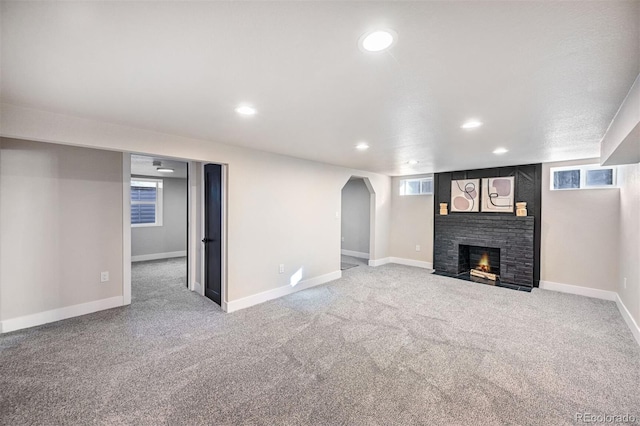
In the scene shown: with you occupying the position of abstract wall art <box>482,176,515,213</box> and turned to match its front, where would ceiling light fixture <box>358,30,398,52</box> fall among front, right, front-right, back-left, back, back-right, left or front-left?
front

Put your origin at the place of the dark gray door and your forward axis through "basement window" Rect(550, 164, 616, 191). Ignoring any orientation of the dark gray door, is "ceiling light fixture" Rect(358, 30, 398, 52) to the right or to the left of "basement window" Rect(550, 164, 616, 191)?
right

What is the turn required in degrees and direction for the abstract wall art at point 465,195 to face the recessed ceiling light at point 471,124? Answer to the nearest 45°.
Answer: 0° — it already faces it

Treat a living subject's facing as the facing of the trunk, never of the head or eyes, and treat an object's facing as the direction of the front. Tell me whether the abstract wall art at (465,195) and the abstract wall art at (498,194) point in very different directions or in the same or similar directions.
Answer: same or similar directions

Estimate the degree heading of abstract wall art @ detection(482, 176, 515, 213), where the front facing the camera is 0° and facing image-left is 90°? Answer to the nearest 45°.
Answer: approximately 0°

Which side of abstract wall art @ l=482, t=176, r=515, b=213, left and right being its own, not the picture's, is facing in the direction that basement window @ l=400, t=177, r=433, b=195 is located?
right

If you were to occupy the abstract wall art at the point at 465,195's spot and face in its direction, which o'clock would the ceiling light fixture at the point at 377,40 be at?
The ceiling light fixture is roughly at 12 o'clock from the abstract wall art.

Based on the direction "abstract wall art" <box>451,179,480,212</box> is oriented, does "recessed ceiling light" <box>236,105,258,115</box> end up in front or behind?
in front

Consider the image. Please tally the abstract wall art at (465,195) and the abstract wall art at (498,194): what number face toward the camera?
2

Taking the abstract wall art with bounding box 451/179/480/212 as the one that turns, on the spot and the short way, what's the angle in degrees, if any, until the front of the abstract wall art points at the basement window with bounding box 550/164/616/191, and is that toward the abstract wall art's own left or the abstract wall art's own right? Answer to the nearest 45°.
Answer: approximately 90° to the abstract wall art's own left

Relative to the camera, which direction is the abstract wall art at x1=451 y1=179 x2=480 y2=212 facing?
toward the camera

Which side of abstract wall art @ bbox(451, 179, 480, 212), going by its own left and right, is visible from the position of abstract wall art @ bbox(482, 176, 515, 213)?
left

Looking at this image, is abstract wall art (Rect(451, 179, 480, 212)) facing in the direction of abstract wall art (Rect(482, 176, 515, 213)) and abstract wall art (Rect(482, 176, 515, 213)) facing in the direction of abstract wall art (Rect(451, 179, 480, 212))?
no

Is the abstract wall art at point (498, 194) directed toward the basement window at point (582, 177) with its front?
no

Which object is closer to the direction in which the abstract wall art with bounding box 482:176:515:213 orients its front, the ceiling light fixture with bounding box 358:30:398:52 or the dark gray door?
the ceiling light fixture
